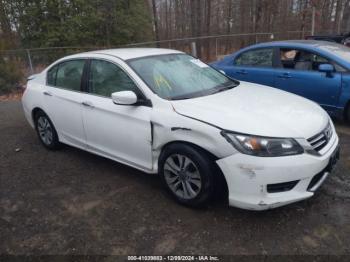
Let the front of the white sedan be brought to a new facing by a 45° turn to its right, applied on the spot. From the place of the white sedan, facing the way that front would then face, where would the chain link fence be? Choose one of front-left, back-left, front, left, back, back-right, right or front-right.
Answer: back

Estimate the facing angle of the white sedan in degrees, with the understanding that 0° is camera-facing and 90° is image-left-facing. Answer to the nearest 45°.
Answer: approximately 315°

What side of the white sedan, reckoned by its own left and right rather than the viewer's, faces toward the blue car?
left
